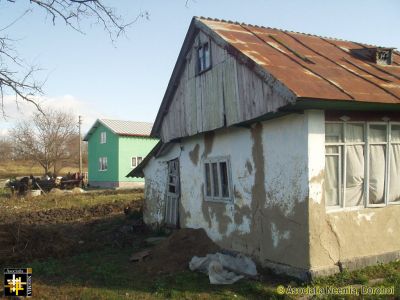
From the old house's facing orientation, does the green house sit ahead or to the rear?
to the rear
